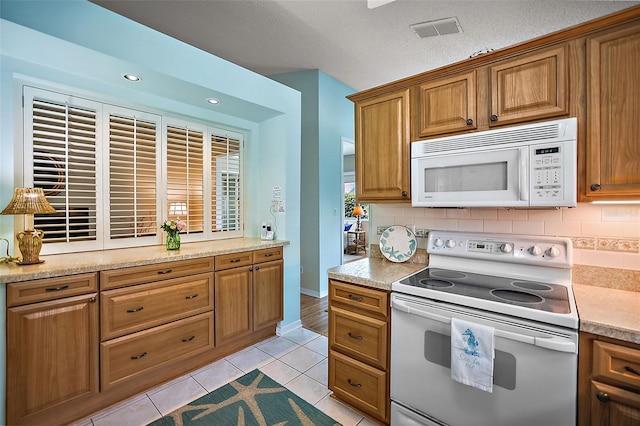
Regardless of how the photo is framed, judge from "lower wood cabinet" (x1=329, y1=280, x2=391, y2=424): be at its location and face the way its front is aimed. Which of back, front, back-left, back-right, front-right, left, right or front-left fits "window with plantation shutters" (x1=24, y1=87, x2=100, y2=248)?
front-right

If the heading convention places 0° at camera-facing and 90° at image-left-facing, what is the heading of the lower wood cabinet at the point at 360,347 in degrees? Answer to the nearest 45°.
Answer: approximately 45°

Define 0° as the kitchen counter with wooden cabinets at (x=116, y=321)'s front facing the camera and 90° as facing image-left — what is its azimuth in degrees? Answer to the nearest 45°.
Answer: approximately 315°

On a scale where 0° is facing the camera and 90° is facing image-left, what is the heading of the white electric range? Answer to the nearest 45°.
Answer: approximately 45°

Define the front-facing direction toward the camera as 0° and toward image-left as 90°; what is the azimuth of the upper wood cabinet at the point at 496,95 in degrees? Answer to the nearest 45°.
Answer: approximately 45°
